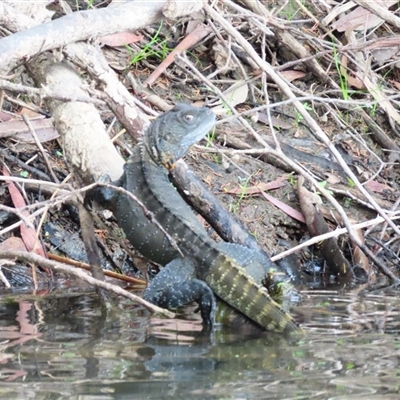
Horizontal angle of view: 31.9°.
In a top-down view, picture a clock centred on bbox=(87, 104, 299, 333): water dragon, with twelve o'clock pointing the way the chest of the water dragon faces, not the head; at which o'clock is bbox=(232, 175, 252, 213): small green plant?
The small green plant is roughly at 2 o'clock from the water dragon.

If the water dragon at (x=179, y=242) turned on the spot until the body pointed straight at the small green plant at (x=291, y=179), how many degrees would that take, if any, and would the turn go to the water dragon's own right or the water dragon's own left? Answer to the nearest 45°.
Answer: approximately 90° to the water dragon's own right

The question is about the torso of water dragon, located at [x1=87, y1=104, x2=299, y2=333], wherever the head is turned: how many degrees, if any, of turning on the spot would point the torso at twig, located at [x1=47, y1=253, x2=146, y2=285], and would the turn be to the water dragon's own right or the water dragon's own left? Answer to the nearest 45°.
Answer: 0° — it already faces it

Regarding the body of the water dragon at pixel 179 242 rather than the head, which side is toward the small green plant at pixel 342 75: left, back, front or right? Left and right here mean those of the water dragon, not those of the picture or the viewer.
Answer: right

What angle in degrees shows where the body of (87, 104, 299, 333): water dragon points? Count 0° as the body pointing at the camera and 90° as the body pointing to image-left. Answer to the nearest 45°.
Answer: approximately 135°

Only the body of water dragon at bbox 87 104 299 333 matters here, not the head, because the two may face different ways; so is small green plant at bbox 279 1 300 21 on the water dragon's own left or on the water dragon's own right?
on the water dragon's own right

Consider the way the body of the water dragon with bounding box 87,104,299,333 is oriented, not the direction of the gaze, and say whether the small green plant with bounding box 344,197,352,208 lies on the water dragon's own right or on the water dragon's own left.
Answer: on the water dragon's own right
